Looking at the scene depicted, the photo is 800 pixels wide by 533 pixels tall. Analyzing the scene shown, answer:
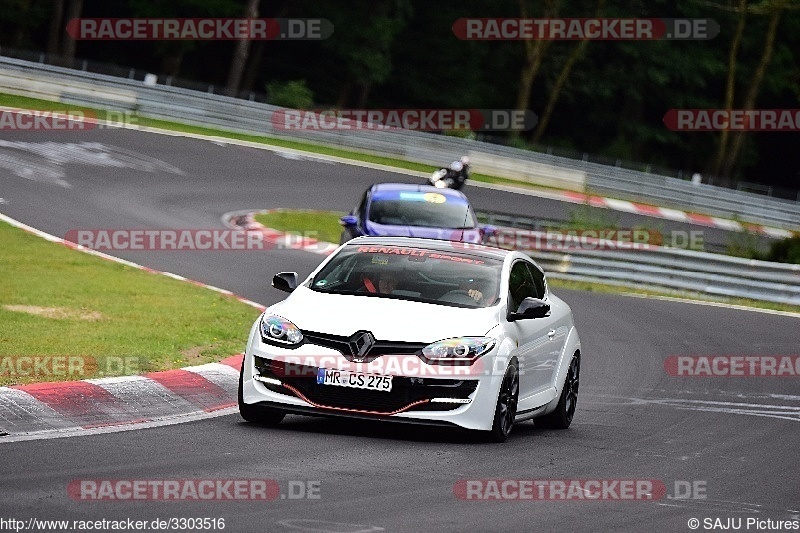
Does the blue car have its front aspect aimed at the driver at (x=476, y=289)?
yes

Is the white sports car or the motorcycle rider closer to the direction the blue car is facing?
the white sports car

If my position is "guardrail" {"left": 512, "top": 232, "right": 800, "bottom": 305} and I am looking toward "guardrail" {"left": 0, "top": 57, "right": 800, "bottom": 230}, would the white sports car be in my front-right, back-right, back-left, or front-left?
back-left

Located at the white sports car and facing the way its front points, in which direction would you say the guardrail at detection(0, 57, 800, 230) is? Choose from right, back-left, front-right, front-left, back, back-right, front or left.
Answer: back-right

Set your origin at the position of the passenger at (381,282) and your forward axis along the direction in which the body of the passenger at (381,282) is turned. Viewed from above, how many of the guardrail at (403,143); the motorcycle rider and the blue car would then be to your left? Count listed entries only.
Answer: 0

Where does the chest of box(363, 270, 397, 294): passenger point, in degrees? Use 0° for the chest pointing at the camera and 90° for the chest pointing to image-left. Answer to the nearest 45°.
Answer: approximately 45°

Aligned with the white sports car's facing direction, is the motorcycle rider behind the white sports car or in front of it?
behind

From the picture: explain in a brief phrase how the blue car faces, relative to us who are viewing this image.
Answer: facing the viewer

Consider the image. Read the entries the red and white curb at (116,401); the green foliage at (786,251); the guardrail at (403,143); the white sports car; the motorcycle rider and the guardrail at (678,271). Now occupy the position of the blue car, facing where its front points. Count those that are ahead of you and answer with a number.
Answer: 2

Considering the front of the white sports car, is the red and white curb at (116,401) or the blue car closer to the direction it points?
the red and white curb

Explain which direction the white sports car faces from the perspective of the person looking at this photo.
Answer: facing the viewer and to the left of the viewer

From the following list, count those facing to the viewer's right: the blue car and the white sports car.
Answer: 0

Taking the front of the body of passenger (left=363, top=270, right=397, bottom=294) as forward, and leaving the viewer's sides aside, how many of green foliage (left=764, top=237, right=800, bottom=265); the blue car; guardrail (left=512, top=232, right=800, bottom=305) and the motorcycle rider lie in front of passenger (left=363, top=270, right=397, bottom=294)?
0

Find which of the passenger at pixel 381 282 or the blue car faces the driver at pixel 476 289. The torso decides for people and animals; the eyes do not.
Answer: the blue car

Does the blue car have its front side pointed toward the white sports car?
yes

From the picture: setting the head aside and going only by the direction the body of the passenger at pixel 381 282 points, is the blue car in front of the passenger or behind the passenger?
behind

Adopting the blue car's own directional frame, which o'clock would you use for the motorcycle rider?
The motorcycle rider is roughly at 6 o'clock from the blue car.

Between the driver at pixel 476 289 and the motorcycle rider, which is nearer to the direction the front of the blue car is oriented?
the driver

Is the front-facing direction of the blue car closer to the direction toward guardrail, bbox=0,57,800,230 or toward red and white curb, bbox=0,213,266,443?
the red and white curb
